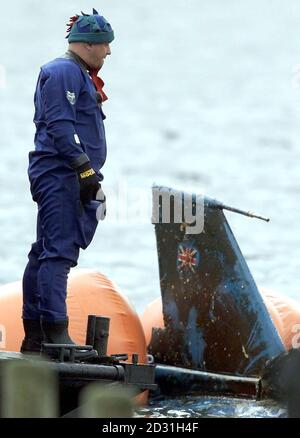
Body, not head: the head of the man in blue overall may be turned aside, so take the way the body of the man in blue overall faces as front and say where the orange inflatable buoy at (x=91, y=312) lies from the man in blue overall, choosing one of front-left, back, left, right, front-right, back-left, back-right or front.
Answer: left

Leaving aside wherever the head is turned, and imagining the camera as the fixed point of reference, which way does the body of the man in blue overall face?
to the viewer's right

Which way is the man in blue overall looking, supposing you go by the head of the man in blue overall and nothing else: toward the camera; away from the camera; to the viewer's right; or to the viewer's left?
to the viewer's right

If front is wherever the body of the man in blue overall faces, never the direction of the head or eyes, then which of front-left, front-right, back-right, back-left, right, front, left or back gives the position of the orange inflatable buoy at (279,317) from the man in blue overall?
front-left
